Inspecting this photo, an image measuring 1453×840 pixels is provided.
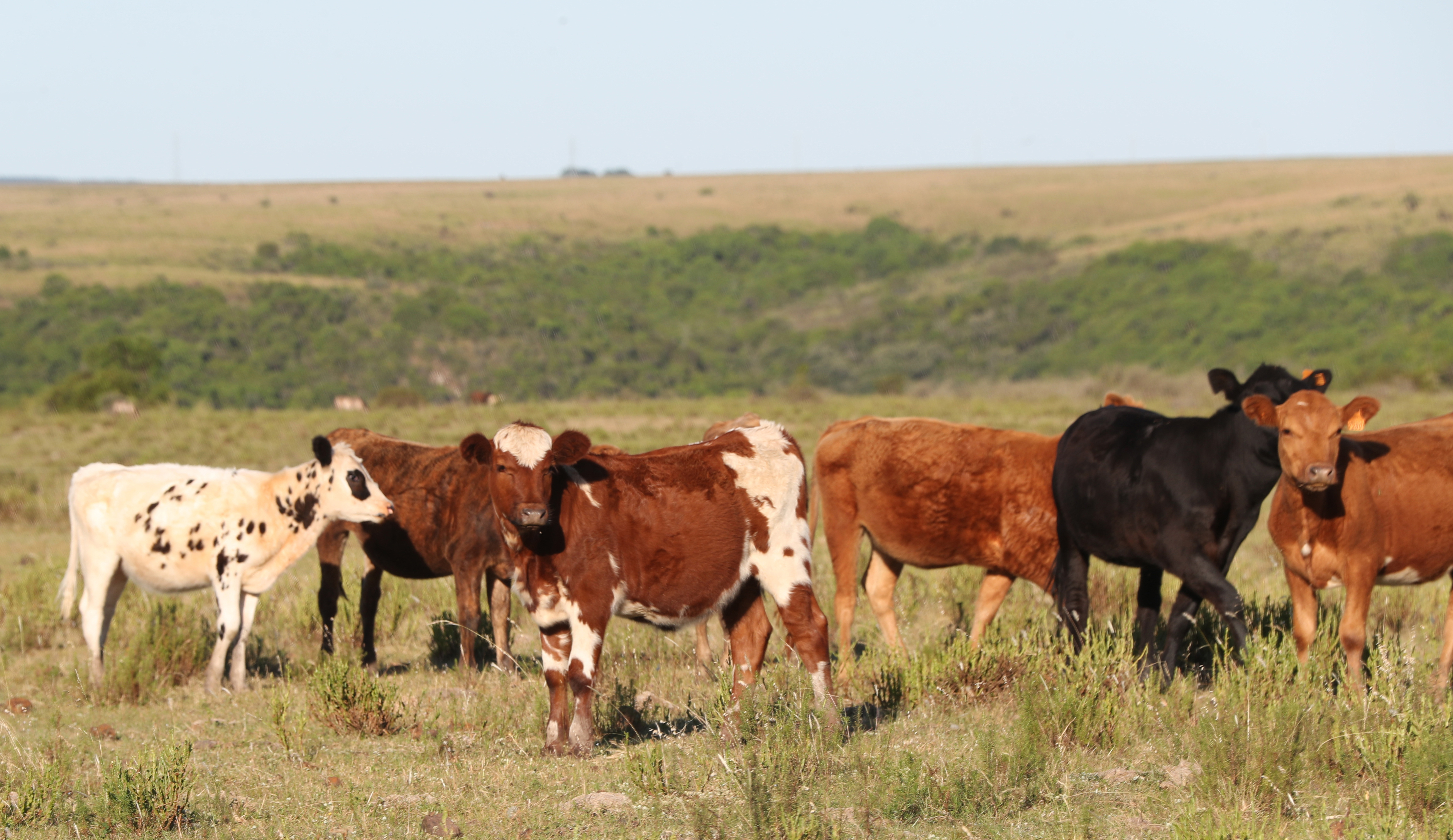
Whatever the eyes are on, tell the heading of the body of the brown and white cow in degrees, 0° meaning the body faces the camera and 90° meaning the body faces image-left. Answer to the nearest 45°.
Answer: approximately 45°

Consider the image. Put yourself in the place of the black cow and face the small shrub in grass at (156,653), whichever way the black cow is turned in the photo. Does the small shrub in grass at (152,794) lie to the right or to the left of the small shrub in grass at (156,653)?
left

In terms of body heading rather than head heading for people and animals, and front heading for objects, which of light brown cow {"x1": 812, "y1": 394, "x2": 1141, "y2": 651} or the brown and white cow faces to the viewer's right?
the light brown cow

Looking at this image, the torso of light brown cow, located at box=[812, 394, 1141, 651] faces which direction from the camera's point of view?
to the viewer's right

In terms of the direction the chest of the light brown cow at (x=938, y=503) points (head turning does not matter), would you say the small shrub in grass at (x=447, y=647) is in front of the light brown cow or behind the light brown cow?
behind

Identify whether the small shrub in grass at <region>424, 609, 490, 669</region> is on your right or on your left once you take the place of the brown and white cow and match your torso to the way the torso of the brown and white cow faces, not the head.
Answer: on your right

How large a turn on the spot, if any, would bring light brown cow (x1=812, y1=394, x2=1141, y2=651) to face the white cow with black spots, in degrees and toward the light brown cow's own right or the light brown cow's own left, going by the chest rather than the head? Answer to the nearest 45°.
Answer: approximately 180°

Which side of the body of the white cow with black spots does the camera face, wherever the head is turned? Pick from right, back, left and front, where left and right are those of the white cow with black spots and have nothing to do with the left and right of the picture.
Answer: right

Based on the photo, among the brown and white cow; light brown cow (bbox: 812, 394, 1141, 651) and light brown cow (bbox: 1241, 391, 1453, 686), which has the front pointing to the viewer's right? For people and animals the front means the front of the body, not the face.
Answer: light brown cow (bbox: 812, 394, 1141, 651)
